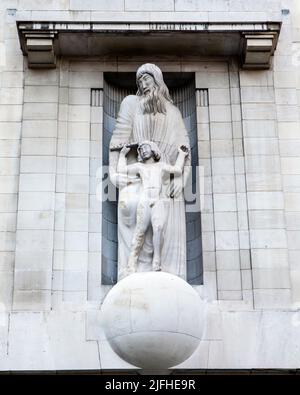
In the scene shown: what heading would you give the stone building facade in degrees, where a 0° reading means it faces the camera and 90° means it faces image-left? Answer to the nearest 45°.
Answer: approximately 0°
